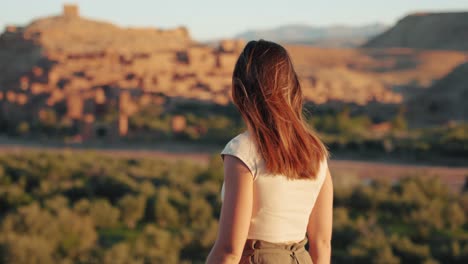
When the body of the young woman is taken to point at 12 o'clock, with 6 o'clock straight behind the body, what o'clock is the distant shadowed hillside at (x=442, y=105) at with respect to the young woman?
The distant shadowed hillside is roughly at 2 o'clock from the young woman.

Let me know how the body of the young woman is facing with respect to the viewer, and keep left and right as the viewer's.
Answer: facing away from the viewer and to the left of the viewer
